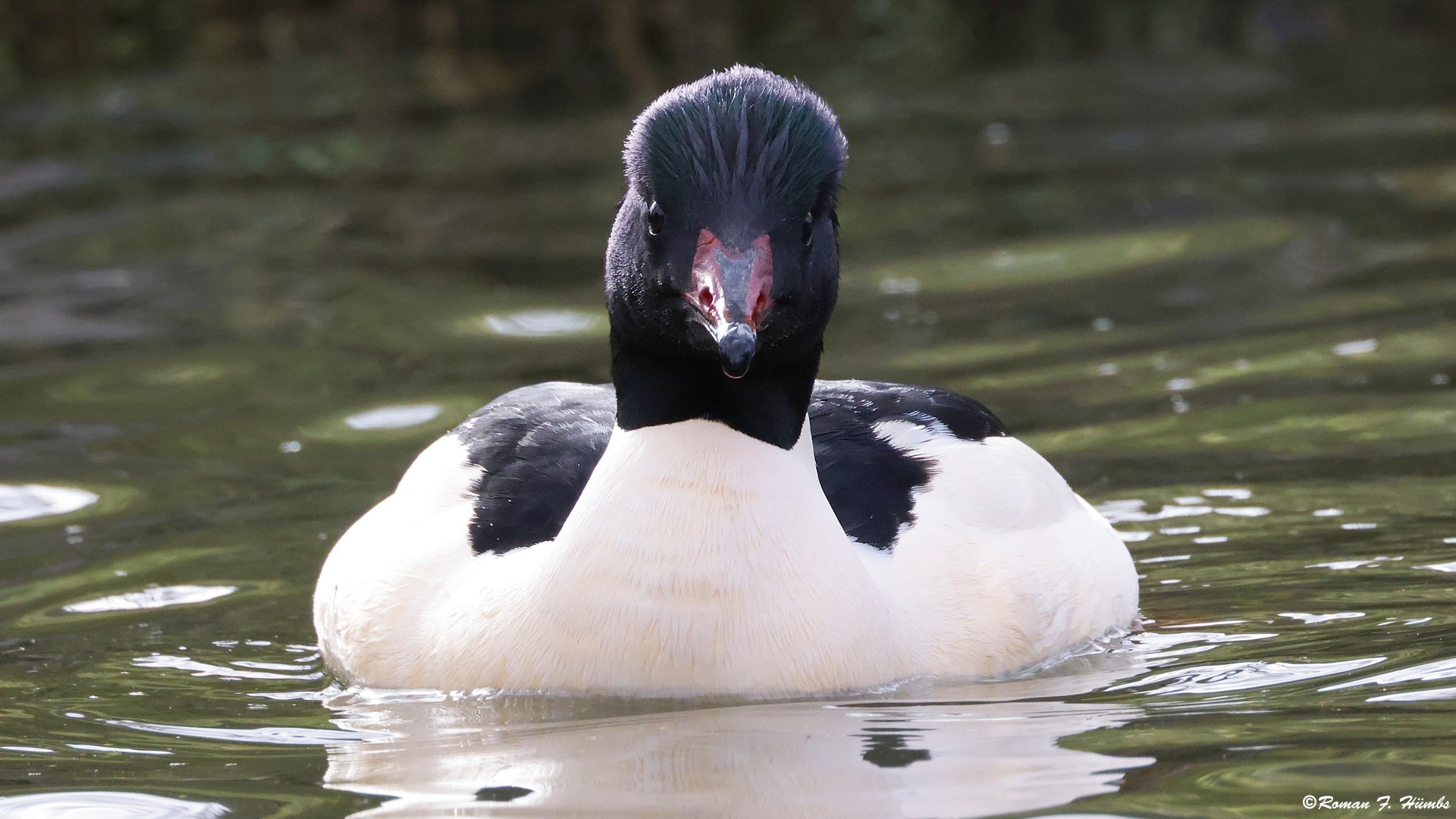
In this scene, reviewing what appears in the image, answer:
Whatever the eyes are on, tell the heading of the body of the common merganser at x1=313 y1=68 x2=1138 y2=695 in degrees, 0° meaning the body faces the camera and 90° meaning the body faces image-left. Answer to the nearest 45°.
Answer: approximately 0°
